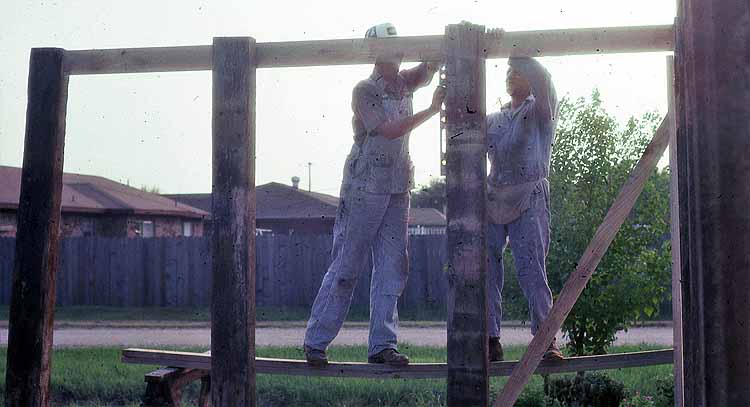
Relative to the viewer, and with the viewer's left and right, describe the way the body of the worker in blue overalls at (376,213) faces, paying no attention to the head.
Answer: facing the viewer and to the right of the viewer

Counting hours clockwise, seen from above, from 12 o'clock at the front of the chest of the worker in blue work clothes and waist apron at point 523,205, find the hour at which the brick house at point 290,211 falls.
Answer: The brick house is roughly at 4 o'clock from the worker in blue work clothes and waist apron.

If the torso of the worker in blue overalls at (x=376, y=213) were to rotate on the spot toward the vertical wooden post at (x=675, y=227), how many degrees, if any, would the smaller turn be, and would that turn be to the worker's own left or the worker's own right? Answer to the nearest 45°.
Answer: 0° — they already face it

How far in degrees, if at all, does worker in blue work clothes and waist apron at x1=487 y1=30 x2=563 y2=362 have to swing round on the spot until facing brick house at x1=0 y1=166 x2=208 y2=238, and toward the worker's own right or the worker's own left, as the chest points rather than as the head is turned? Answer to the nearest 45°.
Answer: approximately 90° to the worker's own right

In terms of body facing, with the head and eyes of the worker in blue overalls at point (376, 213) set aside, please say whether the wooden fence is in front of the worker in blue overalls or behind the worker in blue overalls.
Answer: behind

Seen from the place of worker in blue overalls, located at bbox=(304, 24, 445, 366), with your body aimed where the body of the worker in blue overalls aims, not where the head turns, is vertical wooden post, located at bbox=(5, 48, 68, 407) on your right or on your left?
on your right

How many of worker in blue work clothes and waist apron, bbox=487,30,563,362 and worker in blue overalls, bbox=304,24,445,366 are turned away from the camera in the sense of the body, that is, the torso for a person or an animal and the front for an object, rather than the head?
0

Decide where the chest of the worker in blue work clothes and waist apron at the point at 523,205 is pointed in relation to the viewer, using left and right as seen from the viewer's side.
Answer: facing the viewer and to the left of the viewer

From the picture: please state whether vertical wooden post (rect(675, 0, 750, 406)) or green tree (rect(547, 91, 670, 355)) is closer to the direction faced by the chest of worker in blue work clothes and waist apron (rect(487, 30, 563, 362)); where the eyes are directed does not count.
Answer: the vertical wooden post

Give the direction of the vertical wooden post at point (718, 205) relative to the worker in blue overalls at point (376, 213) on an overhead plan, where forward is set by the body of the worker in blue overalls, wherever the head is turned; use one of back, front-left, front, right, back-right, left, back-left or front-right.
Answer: front

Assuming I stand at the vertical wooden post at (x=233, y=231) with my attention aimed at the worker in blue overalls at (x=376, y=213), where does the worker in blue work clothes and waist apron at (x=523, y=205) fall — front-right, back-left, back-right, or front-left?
front-right
